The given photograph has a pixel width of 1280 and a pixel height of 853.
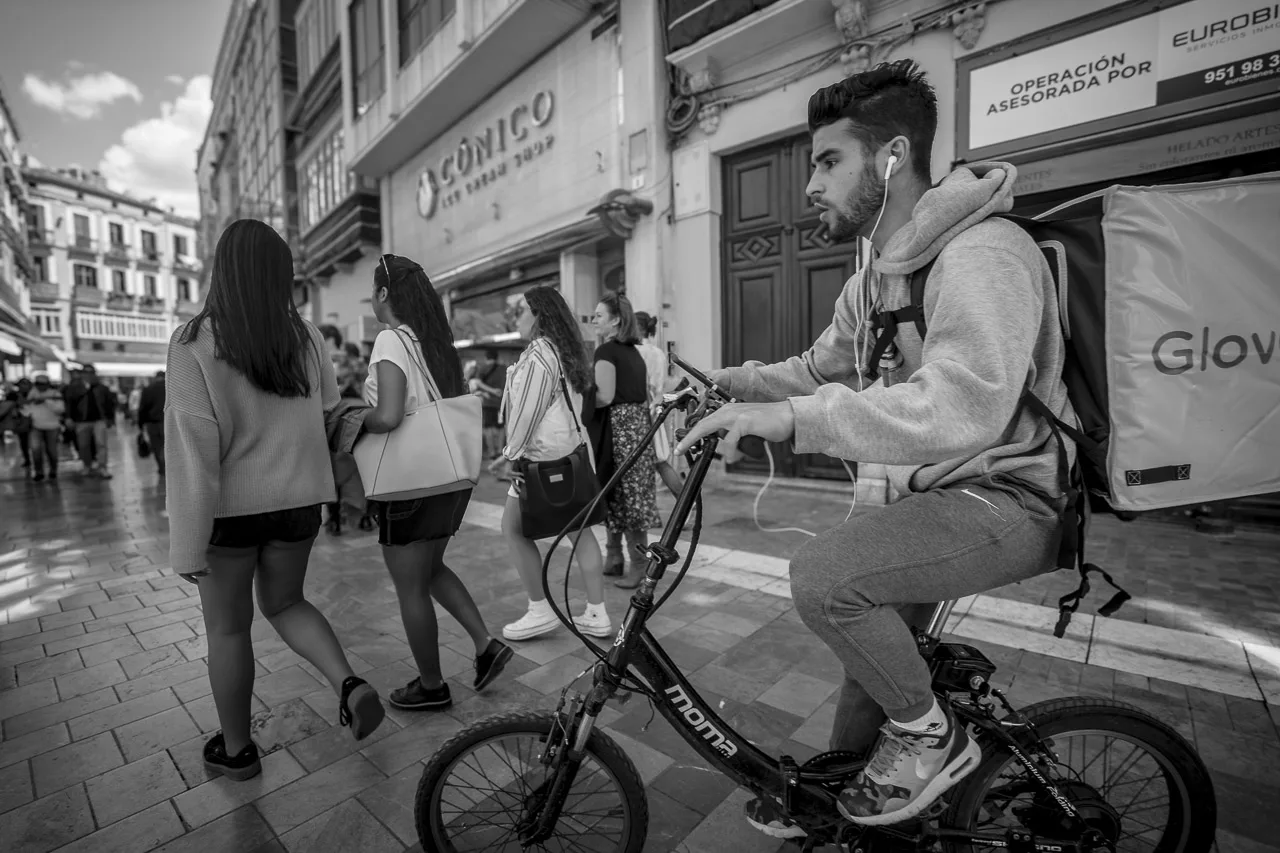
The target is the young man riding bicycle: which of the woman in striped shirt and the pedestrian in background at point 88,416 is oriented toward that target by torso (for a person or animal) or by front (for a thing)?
the pedestrian in background

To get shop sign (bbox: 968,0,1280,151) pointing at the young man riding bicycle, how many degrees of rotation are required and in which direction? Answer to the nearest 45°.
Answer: approximately 45° to its left

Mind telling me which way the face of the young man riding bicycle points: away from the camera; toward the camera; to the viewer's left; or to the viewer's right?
to the viewer's left

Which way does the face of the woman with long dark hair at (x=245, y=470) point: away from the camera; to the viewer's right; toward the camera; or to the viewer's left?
away from the camera

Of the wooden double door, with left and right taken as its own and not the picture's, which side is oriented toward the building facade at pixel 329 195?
right

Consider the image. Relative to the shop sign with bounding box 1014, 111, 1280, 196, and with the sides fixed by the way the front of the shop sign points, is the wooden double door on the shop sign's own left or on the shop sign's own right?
on the shop sign's own right

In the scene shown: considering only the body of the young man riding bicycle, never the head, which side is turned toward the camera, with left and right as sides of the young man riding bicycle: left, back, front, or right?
left

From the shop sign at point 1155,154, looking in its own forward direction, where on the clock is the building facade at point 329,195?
The building facade is roughly at 2 o'clock from the shop sign.

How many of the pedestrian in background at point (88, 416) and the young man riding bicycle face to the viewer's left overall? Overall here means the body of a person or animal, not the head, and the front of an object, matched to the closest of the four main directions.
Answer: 1
